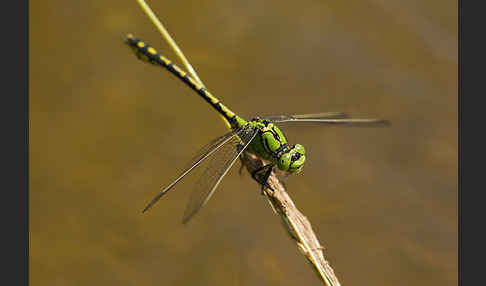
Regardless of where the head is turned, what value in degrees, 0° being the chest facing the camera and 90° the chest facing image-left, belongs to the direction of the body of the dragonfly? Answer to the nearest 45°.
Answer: approximately 315°
